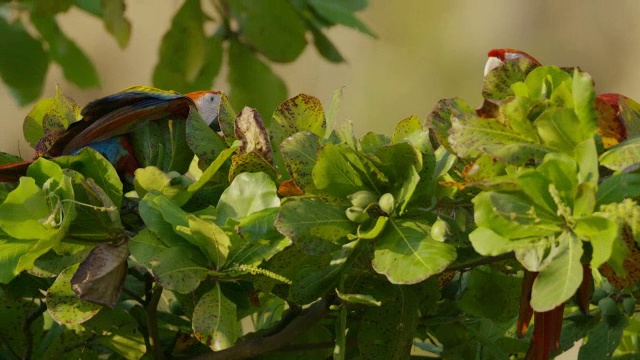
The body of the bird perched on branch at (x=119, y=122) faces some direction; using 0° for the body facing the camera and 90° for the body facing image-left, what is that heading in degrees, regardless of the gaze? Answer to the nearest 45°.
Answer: approximately 270°

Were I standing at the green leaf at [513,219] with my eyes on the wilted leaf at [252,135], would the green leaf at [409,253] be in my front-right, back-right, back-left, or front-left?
front-left
